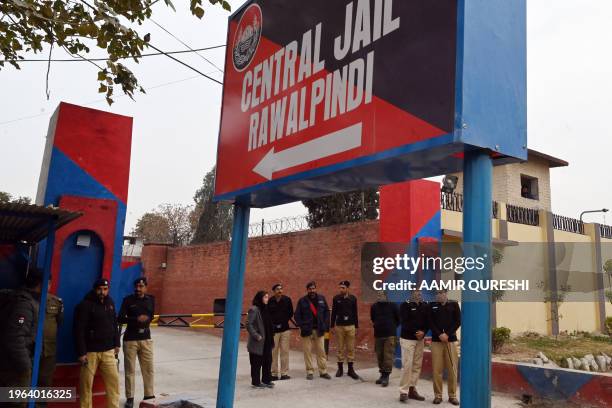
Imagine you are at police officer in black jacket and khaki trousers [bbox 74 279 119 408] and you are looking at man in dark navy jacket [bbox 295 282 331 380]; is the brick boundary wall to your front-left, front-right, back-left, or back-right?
front-left

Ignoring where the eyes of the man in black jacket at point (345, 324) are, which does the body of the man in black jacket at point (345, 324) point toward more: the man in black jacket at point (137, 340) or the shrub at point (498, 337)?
the man in black jacket

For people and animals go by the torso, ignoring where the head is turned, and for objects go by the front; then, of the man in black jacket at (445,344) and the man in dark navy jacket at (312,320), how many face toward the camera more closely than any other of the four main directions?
2

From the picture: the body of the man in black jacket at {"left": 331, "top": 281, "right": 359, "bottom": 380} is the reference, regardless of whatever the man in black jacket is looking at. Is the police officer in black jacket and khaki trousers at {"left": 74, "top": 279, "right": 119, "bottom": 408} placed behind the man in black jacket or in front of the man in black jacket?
in front

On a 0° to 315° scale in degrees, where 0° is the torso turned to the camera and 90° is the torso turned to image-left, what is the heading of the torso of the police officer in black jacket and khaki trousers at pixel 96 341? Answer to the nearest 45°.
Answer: approximately 315°

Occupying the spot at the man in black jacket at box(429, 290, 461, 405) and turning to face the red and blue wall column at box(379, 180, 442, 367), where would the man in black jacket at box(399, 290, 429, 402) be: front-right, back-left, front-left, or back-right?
front-left

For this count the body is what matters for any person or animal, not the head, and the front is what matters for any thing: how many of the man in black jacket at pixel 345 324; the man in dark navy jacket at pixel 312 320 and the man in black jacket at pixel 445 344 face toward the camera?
3

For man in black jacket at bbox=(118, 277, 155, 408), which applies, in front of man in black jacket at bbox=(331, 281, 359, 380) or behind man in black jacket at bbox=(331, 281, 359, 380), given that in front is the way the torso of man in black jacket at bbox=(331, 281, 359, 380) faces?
in front

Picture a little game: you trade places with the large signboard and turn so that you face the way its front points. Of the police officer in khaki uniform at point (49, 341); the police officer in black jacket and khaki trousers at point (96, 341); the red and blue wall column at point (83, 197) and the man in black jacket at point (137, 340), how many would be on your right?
4

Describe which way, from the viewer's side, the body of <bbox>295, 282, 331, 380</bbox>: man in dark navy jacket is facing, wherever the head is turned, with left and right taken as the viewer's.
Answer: facing the viewer

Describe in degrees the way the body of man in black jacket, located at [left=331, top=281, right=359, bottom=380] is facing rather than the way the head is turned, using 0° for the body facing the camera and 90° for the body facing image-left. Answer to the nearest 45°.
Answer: approximately 0°

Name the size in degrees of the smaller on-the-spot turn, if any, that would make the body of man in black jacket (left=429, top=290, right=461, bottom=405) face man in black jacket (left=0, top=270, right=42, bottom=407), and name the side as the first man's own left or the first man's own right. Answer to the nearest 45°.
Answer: approximately 45° to the first man's own right

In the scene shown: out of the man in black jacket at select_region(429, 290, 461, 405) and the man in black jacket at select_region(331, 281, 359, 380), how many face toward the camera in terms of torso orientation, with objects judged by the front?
2

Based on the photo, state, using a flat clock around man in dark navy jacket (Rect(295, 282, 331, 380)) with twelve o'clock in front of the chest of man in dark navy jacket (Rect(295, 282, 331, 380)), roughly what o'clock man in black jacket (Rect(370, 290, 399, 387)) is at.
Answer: man in black jacket (Rect(370, 290, 399, 387)) is roughly at 10 o'clock from man in dark navy jacket (Rect(295, 282, 331, 380)).
